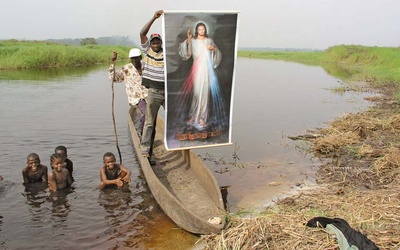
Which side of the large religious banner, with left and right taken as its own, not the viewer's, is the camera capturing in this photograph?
front

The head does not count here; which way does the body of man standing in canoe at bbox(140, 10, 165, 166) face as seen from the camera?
toward the camera

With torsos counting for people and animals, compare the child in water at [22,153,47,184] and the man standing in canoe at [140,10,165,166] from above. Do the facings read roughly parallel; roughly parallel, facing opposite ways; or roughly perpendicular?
roughly parallel

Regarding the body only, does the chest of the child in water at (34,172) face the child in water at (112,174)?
no

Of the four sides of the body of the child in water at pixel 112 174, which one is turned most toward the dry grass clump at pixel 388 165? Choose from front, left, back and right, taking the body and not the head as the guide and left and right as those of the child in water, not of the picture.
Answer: left

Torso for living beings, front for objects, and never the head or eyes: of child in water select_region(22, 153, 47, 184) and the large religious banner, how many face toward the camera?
2

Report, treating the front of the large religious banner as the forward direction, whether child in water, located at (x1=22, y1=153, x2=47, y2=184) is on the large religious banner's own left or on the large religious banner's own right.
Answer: on the large religious banner's own right

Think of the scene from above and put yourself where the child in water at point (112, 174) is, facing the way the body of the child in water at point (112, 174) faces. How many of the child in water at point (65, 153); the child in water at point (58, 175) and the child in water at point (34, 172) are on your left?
0

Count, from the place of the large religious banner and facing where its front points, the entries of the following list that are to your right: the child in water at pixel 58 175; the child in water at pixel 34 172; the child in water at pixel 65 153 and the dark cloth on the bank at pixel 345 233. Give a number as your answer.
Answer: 3

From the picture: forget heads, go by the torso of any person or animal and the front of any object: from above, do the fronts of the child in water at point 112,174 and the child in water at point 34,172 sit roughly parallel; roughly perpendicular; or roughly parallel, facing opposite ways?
roughly parallel

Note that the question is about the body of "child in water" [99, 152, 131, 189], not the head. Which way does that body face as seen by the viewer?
toward the camera
